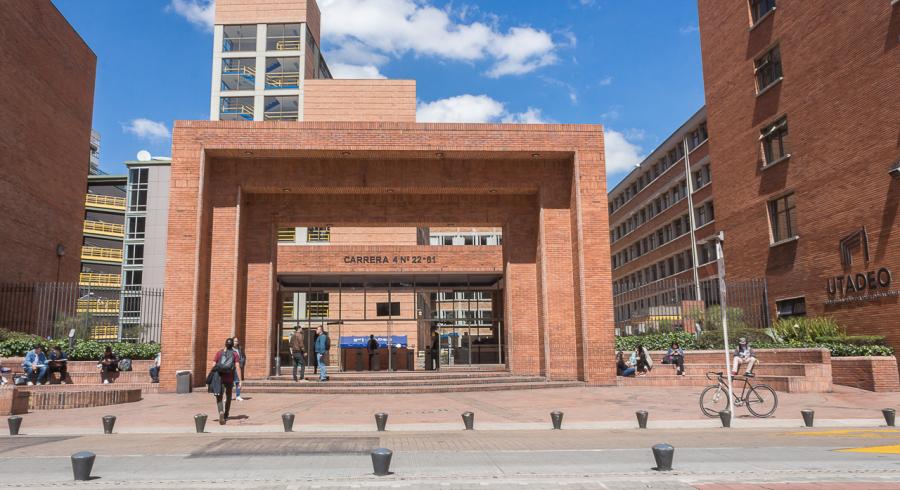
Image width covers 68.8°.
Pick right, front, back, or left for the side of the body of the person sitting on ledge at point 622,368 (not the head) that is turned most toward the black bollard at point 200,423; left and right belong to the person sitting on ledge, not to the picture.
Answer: right

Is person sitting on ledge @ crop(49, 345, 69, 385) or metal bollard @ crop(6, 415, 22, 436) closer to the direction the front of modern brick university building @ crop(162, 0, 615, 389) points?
the metal bollard

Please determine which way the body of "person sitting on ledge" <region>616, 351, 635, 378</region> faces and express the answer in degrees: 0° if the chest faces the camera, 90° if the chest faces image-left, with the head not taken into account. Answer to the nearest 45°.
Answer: approximately 315°

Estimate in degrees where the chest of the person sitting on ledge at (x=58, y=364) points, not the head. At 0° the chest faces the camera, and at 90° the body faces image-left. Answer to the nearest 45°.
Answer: approximately 315°

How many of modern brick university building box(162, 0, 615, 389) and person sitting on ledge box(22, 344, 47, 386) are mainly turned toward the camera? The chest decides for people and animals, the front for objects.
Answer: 2

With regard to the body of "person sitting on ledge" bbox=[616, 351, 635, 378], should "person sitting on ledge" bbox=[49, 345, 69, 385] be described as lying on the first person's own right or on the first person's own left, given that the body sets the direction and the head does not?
on the first person's own right

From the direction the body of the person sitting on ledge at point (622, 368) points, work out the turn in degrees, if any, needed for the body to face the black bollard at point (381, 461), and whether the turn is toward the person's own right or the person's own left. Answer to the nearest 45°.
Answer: approximately 45° to the person's own right

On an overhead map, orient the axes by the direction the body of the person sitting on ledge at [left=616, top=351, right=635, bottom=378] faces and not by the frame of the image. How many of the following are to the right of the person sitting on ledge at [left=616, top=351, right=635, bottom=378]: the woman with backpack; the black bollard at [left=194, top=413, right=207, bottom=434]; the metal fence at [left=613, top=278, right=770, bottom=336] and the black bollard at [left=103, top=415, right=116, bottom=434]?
3
